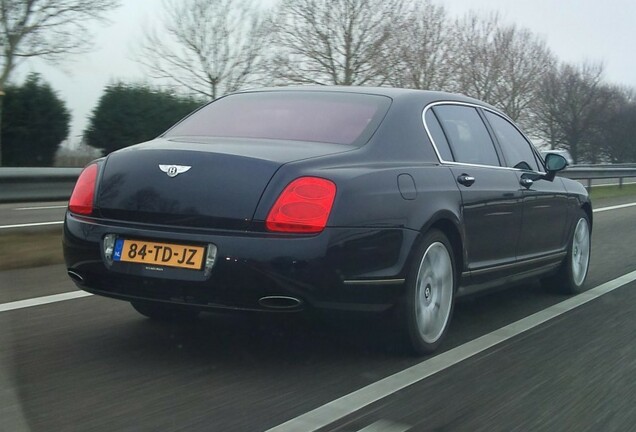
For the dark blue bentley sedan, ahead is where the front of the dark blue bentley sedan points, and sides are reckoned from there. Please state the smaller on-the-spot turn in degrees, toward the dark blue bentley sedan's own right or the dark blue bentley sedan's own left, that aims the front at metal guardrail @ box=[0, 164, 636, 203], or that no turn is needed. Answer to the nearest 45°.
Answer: approximately 90° to the dark blue bentley sedan's own left

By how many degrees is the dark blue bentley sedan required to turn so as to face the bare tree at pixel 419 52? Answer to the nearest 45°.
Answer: approximately 45° to its left

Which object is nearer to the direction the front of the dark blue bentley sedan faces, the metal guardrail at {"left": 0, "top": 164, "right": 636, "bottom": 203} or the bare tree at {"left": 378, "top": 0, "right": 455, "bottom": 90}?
the bare tree

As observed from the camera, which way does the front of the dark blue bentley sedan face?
facing away from the viewer and to the right of the viewer

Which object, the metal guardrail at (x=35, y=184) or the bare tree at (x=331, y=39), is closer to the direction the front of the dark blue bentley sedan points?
the bare tree

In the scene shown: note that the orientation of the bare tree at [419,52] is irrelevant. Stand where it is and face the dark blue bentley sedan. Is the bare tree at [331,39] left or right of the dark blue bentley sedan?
right

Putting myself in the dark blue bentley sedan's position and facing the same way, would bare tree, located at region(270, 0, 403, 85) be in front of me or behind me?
in front
